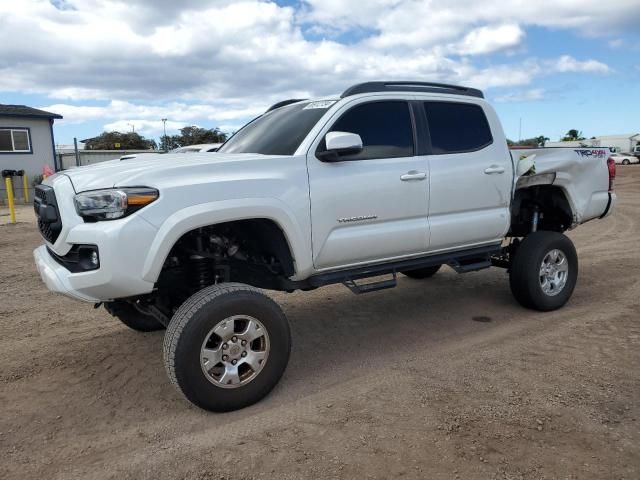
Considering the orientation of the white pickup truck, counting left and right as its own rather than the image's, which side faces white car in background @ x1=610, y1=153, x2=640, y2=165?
back

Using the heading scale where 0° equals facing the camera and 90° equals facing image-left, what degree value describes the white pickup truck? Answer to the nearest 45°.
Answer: approximately 45°

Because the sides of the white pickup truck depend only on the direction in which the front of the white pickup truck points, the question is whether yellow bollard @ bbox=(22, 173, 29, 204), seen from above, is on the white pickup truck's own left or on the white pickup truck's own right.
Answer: on the white pickup truck's own right
